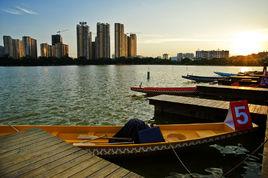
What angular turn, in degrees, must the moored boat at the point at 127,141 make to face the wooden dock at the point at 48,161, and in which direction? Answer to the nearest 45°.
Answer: approximately 135° to its right

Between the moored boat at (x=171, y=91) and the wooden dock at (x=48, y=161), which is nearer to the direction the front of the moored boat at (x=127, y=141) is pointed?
the moored boat

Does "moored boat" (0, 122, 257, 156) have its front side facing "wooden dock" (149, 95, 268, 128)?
no

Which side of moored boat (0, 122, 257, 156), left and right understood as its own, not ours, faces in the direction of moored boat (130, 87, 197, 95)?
left

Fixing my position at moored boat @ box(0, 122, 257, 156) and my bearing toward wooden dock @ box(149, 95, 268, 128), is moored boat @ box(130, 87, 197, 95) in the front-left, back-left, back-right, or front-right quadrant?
front-left

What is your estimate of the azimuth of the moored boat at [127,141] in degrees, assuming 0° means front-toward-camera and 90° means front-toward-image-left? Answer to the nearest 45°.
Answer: approximately 270°
